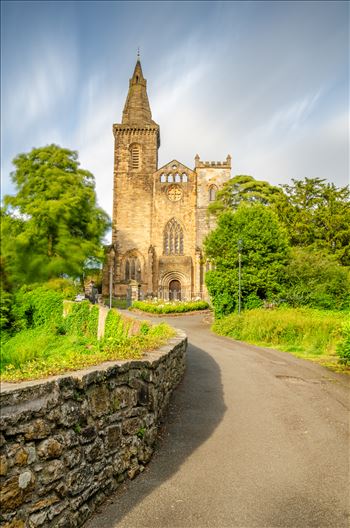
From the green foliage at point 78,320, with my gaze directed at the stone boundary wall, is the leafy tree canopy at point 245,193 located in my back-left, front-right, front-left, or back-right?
back-left

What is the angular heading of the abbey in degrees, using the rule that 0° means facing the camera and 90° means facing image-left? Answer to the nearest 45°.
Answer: approximately 0°

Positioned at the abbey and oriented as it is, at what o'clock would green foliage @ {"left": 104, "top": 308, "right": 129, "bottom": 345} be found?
The green foliage is roughly at 12 o'clock from the abbey.

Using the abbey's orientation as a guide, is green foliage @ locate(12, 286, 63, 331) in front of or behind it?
in front

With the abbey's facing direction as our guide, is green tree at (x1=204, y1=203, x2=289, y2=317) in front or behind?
in front

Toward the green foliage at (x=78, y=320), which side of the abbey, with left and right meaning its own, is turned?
front

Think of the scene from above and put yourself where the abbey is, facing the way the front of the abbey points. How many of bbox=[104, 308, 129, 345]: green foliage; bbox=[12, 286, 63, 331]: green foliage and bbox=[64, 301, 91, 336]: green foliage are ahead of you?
3

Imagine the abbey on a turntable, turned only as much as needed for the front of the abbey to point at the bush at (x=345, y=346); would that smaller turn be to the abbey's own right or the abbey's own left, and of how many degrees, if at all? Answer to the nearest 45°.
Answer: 0° — it already faces it

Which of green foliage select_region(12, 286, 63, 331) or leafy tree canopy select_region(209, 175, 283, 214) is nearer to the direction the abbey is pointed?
the green foliage

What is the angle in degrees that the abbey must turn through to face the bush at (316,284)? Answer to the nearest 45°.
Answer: approximately 45° to its left

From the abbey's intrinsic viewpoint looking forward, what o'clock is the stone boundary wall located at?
The stone boundary wall is roughly at 12 o'clock from the abbey.
